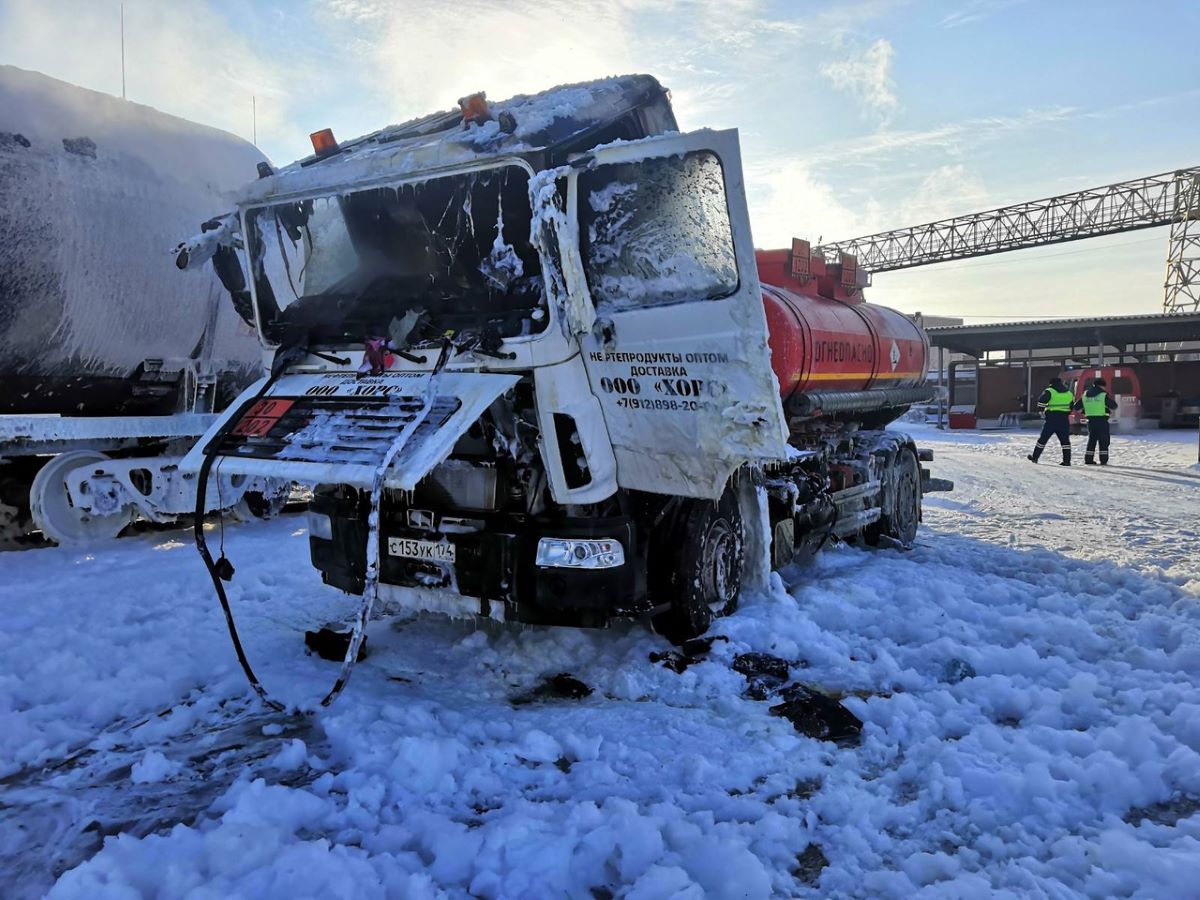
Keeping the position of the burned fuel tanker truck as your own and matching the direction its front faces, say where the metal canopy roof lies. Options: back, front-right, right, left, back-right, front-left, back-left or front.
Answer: back

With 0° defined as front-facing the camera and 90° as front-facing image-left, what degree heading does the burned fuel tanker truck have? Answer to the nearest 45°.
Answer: approximately 45°

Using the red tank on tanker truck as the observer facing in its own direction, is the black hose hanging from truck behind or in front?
in front

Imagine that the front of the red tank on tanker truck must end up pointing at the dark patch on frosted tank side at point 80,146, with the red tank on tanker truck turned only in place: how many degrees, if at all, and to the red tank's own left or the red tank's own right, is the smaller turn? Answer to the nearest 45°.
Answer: approximately 45° to the red tank's own right

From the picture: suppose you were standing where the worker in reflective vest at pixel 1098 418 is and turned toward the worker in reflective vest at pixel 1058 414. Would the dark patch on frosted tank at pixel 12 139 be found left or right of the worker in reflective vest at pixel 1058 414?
left

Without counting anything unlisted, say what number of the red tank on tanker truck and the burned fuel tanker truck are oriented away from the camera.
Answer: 0

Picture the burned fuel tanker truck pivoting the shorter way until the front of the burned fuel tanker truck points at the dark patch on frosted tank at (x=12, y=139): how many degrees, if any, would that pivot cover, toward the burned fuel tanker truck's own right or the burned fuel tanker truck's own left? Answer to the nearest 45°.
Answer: approximately 90° to the burned fuel tanker truck's own right

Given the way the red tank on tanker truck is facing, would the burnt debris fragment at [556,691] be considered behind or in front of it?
in front

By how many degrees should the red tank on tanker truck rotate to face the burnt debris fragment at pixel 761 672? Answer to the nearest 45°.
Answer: approximately 45° to its left

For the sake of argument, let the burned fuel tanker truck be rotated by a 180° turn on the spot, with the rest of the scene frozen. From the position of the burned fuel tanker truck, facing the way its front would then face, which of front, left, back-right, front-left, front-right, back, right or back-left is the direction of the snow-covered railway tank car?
left

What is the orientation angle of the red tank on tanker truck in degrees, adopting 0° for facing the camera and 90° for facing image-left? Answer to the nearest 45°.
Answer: approximately 45°
